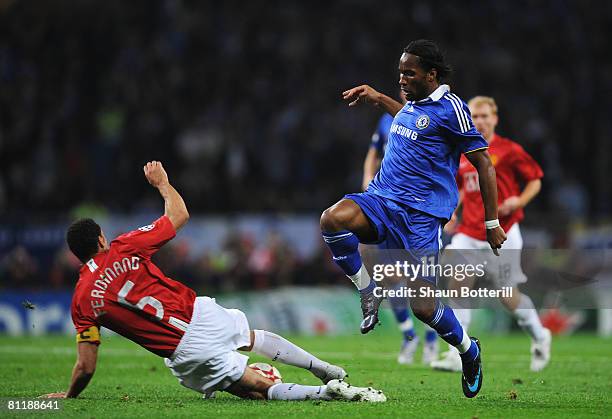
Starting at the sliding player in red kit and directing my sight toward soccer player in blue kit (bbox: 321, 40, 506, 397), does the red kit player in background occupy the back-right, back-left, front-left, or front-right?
front-left

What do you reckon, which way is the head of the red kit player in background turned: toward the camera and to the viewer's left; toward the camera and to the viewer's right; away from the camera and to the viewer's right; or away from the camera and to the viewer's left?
toward the camera and to the viewer's left

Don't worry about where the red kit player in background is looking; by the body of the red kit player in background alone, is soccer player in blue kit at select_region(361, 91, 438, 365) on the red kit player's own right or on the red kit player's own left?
on the red kit player's own right

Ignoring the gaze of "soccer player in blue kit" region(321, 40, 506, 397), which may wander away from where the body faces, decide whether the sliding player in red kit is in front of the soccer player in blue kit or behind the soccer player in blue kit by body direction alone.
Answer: in front

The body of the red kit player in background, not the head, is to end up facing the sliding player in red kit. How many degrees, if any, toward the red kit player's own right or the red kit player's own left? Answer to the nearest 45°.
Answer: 0° — they already face them

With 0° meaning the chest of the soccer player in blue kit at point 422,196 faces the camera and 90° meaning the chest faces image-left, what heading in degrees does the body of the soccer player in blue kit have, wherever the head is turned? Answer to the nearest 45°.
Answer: approximately 45°

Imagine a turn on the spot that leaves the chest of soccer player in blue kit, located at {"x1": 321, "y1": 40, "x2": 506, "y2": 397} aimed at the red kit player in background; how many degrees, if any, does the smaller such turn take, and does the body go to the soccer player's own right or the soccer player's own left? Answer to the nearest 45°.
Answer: approximately 135° to the soccer player's own right

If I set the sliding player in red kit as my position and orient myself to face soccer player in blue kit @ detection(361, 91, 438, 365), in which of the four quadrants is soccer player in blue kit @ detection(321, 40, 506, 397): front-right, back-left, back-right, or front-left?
front-right

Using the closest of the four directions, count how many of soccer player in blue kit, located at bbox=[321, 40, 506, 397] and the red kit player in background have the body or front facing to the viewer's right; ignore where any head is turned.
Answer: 0

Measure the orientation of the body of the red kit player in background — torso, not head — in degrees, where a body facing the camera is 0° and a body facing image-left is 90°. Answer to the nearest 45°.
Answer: approximately 45°
